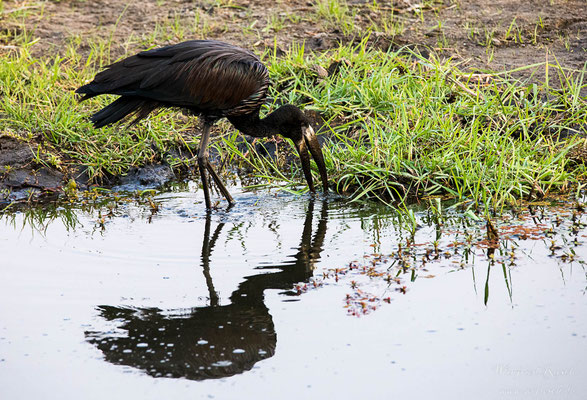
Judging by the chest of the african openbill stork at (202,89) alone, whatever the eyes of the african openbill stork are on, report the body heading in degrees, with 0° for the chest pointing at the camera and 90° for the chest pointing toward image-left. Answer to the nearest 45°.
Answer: approximately 270°
